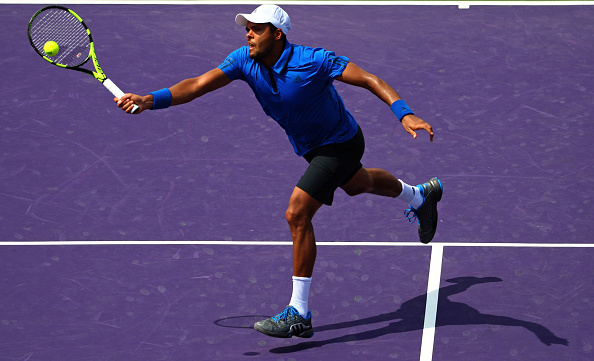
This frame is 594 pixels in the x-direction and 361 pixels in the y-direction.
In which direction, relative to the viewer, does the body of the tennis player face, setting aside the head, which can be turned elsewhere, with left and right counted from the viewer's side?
facing the viewer and to the left of the viewer

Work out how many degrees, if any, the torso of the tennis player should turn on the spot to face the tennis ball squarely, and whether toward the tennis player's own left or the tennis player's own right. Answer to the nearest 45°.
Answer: approximately 45° to the tennis player's own right
